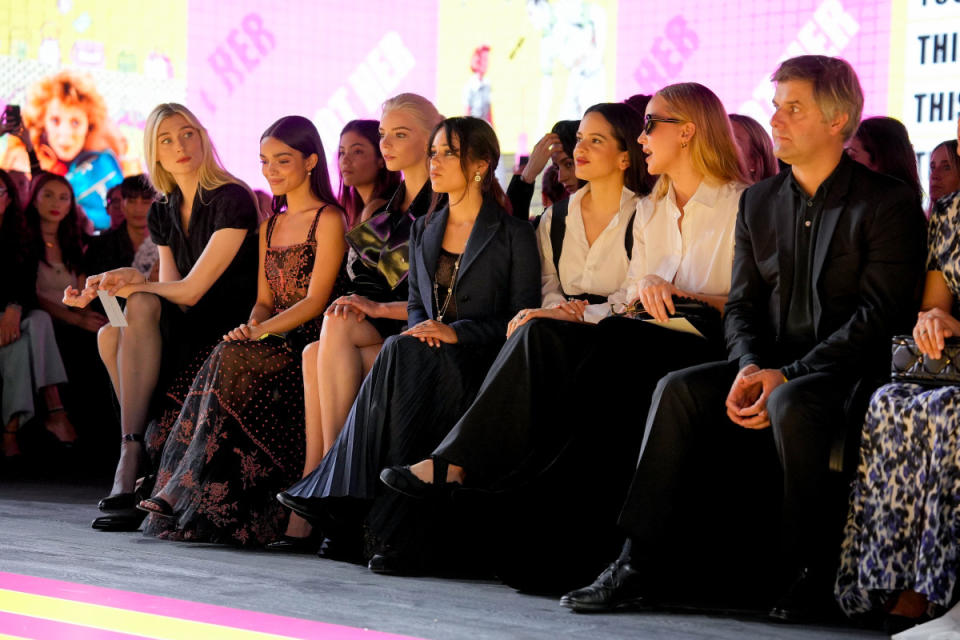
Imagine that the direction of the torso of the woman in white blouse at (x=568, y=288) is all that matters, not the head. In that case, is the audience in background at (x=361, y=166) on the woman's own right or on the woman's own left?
on the woman's own right

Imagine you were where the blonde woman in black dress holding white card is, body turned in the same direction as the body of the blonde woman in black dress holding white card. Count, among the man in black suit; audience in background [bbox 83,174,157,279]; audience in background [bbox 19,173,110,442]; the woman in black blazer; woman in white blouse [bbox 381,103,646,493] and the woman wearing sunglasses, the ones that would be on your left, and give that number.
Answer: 4

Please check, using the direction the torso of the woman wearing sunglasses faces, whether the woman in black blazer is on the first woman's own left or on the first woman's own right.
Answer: on the first woman's own right

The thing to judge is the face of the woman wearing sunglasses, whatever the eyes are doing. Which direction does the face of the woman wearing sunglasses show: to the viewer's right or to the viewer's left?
to the viewer's left

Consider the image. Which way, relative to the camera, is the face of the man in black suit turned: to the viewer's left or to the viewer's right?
to the viewer's left
